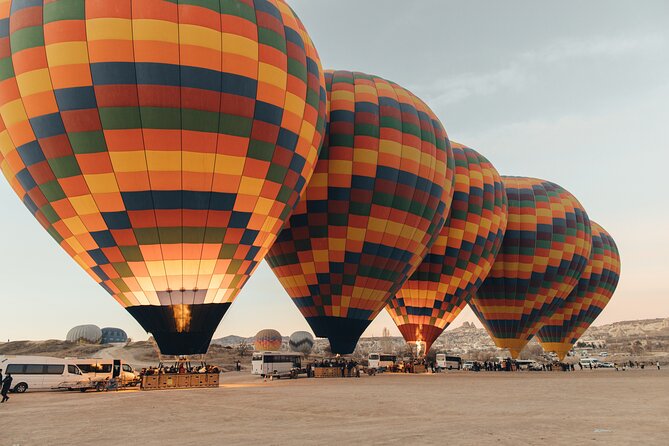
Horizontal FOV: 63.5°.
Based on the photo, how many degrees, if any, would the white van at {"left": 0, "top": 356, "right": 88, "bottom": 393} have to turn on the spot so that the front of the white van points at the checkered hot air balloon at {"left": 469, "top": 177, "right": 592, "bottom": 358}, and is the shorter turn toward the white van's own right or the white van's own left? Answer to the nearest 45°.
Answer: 0° — it already faces it

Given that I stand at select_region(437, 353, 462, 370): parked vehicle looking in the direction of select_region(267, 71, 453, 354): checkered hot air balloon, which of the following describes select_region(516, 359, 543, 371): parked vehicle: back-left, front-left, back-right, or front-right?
back-left

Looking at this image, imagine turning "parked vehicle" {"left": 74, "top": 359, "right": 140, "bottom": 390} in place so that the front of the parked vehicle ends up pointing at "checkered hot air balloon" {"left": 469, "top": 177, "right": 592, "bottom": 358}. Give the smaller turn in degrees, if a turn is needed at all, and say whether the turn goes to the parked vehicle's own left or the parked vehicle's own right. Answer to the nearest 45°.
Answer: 0° — it already faces it

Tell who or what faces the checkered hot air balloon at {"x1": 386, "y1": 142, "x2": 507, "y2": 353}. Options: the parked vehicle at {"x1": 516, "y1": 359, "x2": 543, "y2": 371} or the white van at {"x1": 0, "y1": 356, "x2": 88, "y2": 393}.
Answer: the white van

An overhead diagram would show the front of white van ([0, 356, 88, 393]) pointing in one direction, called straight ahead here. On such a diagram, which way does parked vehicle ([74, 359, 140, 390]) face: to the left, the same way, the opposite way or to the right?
the same way

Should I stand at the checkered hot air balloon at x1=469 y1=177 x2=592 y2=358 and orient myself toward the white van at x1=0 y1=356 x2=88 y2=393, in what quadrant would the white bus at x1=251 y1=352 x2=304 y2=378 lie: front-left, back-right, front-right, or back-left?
front-right

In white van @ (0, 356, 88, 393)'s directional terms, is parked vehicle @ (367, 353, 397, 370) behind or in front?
in front

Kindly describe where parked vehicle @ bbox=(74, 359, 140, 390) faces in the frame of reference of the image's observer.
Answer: facing to the right of the viewer

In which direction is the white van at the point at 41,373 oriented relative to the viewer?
to the viewer's right

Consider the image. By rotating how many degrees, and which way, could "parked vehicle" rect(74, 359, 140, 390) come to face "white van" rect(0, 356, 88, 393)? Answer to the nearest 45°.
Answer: approximately 135° to its right

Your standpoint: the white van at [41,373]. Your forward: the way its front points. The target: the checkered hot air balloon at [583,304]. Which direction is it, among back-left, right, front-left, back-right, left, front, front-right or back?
front
